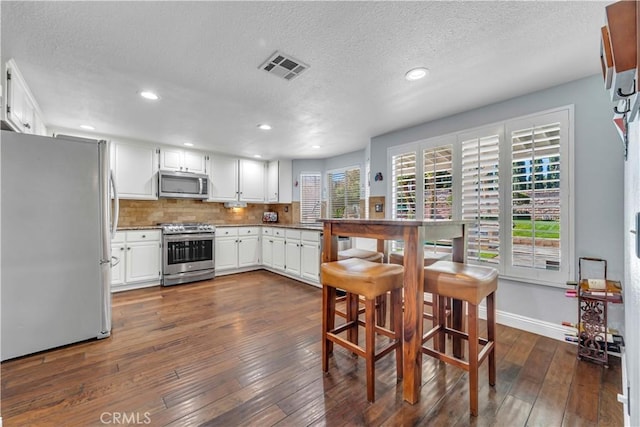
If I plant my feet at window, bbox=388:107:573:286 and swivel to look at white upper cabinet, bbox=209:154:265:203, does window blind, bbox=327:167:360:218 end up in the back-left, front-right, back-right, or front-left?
front-right

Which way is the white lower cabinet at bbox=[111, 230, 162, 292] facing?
toward the camera

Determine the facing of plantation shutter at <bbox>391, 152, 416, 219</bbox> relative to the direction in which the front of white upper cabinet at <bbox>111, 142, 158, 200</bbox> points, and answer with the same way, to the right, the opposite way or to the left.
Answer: to the right

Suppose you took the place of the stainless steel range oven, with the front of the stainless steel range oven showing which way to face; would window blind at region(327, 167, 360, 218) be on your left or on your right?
on your left

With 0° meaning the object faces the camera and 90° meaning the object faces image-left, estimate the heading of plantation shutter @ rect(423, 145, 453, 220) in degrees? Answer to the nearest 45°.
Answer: approximately 45°

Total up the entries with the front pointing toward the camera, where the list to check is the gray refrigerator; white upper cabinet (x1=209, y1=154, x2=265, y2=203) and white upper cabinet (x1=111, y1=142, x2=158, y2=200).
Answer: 2

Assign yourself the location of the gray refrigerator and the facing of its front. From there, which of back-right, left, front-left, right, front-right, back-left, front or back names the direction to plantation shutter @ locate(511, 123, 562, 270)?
front-right

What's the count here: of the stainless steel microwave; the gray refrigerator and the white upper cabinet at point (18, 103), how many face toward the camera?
1

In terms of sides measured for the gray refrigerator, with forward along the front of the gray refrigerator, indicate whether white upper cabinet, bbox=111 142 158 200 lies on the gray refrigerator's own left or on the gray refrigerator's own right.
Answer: on the gray refrigerator's own left

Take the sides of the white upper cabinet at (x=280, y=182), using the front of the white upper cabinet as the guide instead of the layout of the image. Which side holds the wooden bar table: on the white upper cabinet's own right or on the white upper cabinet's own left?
on the white upper cabinet's own left

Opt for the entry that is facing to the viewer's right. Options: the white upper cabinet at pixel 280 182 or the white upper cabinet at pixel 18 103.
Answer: the white upper cabinet at pixel 18 103

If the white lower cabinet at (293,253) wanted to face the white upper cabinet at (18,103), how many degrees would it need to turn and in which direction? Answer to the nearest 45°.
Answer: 0° — it already faces it

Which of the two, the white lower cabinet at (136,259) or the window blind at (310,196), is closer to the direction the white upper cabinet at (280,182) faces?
the white lower cabinet

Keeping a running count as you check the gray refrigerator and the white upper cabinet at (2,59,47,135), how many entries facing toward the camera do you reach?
0

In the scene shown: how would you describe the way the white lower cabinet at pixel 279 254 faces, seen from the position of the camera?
facing the viewer and to the left of the viewer

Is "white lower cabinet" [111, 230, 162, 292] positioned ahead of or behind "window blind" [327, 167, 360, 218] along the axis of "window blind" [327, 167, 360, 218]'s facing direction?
ahead

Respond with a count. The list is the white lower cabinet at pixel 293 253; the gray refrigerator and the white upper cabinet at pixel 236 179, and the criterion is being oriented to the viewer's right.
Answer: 1

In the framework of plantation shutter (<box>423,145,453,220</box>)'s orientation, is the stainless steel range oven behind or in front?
in front

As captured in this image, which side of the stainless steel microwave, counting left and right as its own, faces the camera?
front

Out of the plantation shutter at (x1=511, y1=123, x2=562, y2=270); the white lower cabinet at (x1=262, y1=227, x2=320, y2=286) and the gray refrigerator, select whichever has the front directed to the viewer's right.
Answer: the gray refrigerator
